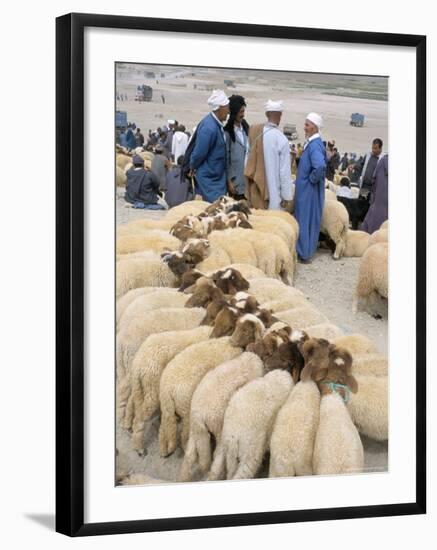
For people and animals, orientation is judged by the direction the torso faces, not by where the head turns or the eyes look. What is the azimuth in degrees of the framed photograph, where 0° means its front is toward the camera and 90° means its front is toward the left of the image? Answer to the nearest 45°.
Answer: approximately 315°
